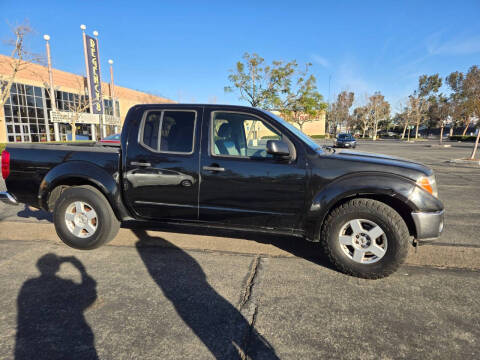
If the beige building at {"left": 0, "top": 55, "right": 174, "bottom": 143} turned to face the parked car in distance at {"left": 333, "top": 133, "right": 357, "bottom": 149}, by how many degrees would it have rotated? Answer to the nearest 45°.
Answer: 0° — it already faces it

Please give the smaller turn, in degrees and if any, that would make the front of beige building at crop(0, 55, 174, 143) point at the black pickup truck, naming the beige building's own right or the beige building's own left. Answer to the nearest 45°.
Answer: approximately 45° to the beige building's own right

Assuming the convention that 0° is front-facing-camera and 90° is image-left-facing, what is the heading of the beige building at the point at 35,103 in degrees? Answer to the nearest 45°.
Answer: approximately 315°
